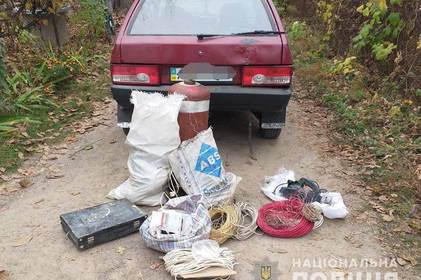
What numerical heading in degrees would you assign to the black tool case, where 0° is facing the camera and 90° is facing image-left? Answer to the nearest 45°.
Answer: approximately 315°

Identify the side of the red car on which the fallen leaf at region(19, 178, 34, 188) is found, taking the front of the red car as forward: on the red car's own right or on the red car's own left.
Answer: on the red car's own left

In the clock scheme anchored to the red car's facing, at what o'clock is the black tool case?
The black tool case is roughly at 7 o'clock from the red car.

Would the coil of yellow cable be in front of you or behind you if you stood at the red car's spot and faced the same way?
behind

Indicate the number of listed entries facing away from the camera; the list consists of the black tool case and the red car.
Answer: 1

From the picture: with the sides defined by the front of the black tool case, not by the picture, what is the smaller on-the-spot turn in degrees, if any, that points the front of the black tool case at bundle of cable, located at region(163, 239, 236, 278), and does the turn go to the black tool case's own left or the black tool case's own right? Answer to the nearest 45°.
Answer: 0° — it already faces it

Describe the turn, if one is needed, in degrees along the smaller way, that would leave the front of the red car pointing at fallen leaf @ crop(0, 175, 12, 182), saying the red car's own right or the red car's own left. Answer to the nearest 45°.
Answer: approximately 90° to the red car's own left

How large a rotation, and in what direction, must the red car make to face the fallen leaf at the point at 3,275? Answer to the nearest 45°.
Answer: approximately 135° to its left

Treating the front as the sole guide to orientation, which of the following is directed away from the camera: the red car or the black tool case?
the red car

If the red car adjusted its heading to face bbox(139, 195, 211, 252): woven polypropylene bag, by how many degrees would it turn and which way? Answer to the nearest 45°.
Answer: approximately 180°

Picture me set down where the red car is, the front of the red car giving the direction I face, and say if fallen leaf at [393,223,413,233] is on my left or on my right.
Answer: on my right

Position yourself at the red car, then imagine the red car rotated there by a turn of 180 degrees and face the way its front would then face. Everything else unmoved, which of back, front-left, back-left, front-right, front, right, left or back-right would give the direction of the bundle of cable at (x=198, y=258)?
front

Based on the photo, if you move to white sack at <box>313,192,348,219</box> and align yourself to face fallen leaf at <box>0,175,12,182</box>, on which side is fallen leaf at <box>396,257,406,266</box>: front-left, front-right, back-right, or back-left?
back-left

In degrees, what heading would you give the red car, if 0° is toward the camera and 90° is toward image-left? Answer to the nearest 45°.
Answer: approximately 180°
